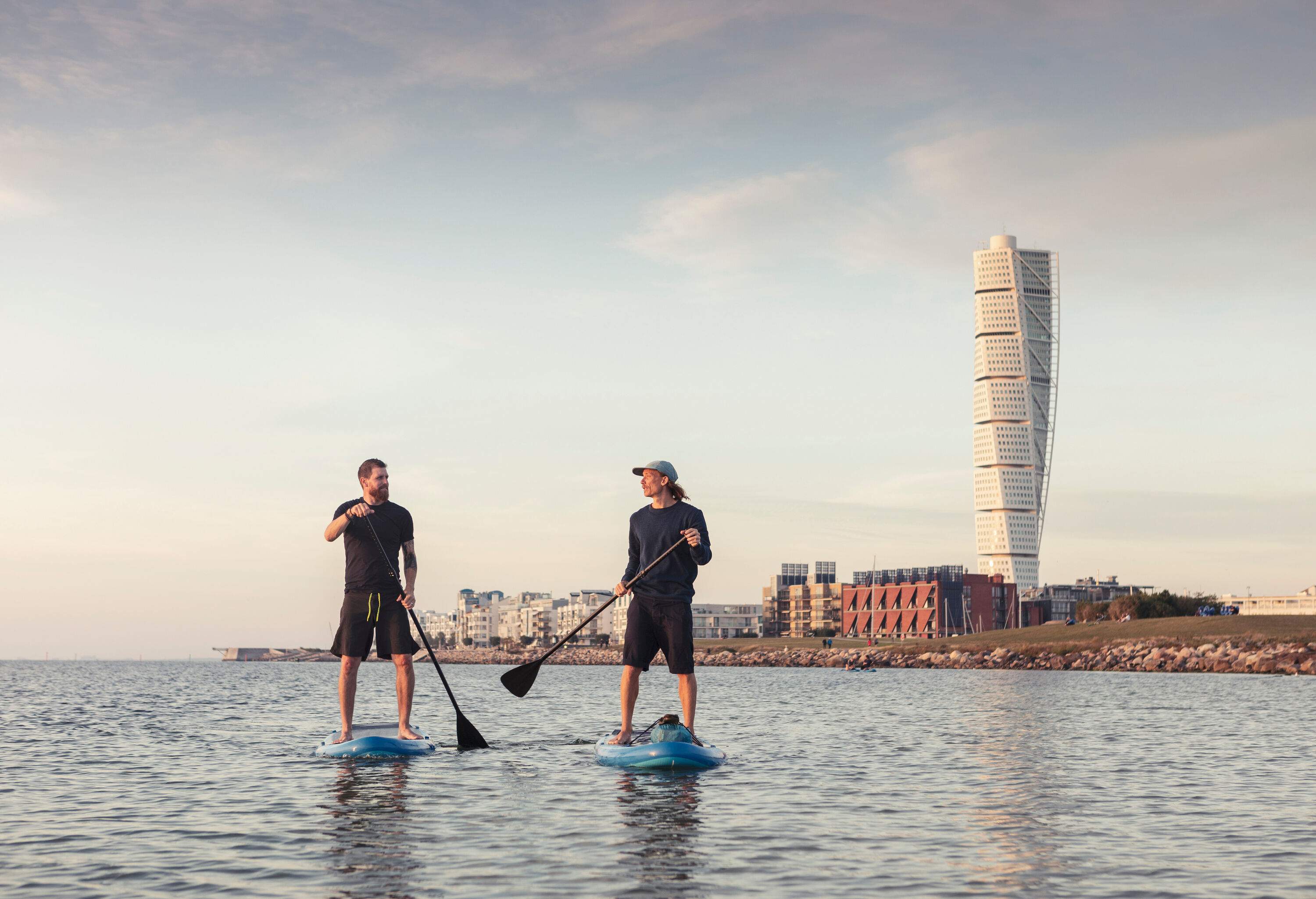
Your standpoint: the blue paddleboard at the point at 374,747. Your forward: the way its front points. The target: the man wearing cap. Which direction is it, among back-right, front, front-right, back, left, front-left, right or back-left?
front-left

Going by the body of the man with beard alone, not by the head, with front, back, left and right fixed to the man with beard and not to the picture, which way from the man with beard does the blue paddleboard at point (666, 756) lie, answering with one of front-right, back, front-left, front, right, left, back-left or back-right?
left

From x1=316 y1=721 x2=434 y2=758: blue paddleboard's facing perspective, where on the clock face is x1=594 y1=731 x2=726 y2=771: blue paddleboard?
x1=594 y1=731 x2=726 y2=771: blue paddleboard is roughly at 10 o'clock from x1=316 y1=721 x2=434 y2=758: blue paddleboard.

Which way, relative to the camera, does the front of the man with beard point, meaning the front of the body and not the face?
toward the camera

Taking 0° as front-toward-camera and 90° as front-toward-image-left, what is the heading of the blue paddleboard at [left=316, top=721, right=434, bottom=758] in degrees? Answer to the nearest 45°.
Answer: approximately 0°

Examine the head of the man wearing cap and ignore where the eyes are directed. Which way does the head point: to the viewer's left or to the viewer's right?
to the viewer's left

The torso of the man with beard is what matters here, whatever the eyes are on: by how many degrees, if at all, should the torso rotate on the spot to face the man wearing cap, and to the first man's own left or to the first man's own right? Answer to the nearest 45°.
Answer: approximately 90° to the first man's own left
